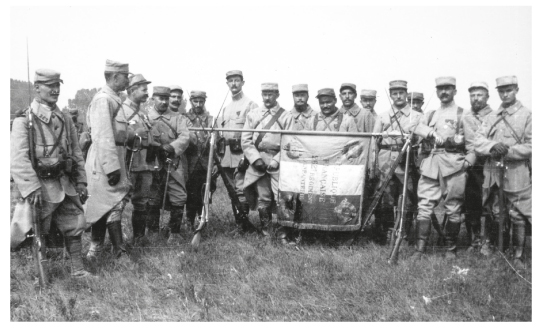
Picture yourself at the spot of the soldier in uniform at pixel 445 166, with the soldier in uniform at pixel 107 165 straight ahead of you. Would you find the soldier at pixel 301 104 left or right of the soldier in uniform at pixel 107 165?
right

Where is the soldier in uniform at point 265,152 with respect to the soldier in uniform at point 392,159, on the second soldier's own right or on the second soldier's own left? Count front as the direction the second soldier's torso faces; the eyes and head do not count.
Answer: on the second soldier's own right

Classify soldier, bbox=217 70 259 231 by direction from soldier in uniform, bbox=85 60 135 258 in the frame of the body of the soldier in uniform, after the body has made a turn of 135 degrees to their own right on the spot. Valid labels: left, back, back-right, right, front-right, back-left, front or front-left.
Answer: back

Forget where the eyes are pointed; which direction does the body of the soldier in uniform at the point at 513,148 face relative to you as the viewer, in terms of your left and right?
facing the viewer and to the left of the viewer

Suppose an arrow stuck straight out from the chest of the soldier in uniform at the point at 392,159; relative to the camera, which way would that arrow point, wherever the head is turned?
toward the camera

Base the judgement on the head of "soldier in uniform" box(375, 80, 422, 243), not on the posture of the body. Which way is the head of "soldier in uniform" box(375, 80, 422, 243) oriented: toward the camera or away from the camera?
toward the camera

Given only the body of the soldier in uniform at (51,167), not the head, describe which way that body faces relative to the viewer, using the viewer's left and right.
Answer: facing the viewer and to the right of the viewer

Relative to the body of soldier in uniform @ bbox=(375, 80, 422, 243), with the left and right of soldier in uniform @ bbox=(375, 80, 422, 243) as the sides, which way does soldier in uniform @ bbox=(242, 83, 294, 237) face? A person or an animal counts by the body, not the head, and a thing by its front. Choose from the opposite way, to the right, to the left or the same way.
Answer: the same way

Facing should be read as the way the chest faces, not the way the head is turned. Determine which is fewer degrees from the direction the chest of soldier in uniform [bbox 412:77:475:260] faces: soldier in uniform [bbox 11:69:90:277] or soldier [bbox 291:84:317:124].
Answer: the soldier in uniform

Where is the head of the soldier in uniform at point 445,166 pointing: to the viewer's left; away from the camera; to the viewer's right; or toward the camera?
toward the camera

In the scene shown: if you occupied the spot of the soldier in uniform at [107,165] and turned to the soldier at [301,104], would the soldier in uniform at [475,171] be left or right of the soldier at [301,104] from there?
right

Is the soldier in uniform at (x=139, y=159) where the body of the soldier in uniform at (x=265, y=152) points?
no

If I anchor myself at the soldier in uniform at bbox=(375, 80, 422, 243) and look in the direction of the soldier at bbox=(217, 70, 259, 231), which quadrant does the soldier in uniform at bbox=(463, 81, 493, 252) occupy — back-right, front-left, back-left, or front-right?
back-left

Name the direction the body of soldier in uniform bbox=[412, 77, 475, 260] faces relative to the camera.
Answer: toward the camera

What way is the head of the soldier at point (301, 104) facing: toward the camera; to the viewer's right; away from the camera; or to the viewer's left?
toward the camera

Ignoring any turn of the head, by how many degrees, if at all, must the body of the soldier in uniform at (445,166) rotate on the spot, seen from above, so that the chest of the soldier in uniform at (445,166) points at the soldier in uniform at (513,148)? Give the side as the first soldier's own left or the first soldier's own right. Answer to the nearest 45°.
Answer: approximately 45° to the first soldier's own left

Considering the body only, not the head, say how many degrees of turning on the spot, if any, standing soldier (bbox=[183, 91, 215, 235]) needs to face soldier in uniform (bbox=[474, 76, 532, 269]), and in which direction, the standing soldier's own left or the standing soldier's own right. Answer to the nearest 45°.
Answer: approximately 45° to the standing soldier's own left

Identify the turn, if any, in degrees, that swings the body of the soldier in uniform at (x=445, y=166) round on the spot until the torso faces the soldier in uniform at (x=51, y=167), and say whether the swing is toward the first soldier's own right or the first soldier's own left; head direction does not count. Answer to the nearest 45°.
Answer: approximately 45° to the first soldier's own right
